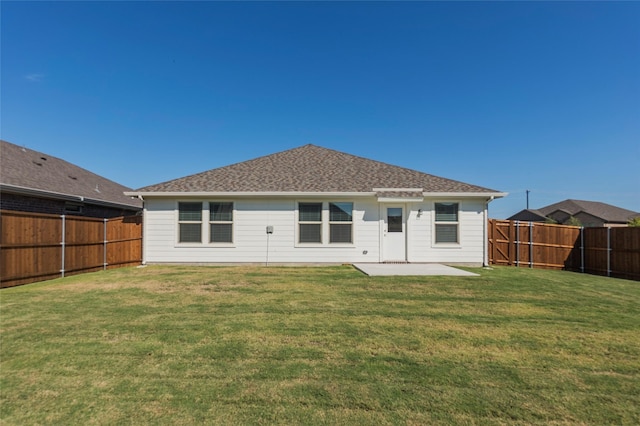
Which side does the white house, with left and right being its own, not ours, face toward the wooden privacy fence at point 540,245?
right

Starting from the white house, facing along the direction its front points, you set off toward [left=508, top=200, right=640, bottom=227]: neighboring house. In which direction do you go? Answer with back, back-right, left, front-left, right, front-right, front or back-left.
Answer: front-right

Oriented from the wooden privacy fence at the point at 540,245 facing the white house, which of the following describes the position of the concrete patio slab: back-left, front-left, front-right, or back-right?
front-left

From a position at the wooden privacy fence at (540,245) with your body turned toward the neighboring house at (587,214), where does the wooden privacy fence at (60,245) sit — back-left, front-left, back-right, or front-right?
back-left

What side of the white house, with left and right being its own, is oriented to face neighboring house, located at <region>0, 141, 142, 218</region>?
left

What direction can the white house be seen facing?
away from the camera

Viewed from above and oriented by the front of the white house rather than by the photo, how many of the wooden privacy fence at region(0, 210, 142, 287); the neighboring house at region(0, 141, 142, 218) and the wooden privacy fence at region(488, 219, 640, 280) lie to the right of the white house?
1

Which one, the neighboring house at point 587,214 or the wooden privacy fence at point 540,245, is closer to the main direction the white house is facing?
the neighboring house

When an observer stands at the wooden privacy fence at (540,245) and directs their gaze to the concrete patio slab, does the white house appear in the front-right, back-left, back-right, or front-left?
front-right

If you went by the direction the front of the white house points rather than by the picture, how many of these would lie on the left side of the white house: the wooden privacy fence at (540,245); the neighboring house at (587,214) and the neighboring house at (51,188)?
1

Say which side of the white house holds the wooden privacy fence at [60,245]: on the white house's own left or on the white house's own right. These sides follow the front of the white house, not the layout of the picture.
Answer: on the white house's own left
